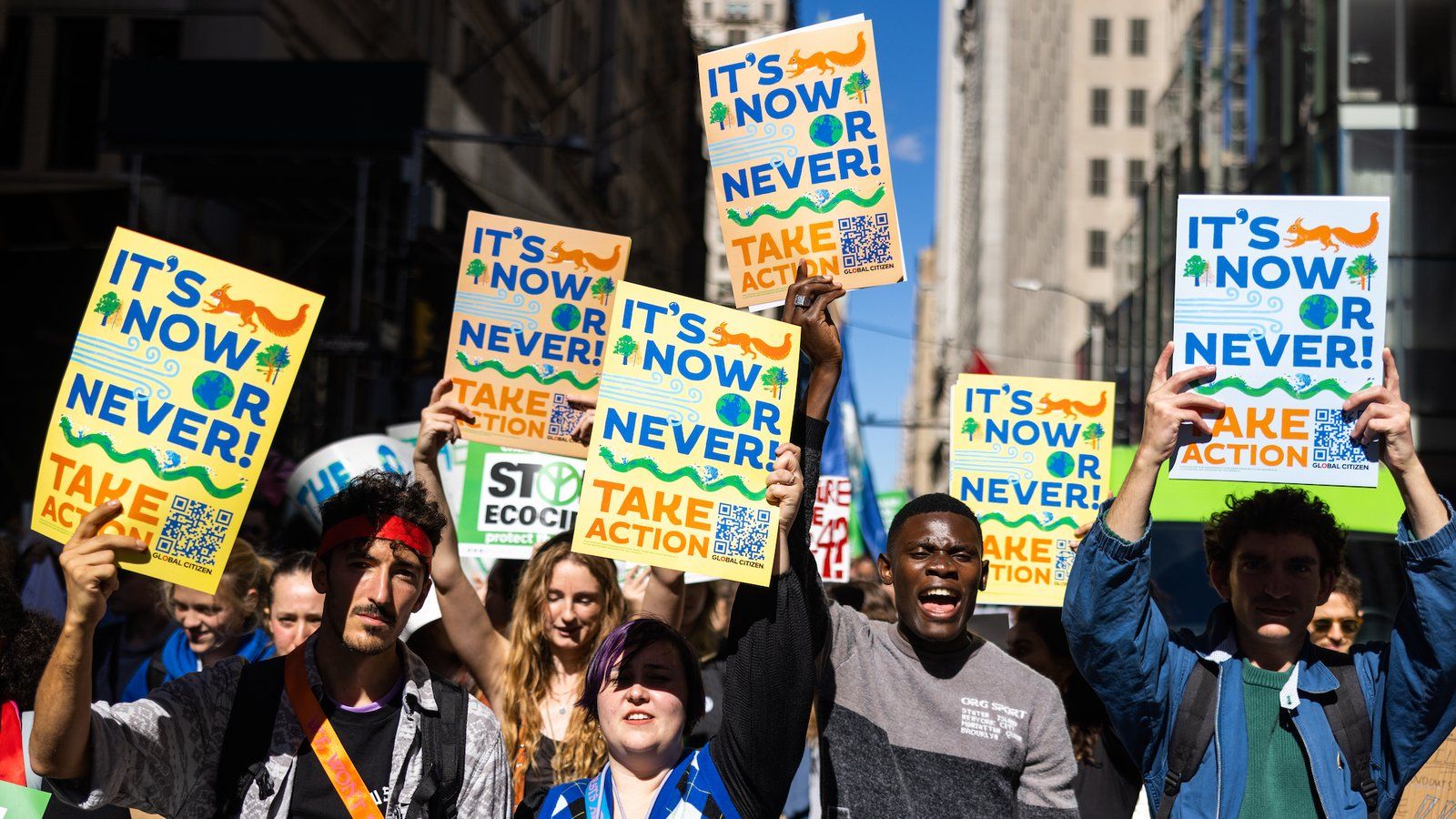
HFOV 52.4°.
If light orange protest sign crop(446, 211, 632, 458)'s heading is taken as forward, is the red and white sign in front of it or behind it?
behind

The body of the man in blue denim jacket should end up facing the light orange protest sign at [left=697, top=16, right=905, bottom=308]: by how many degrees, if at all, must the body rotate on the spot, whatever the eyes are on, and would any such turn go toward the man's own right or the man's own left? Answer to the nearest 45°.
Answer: approximately 135° to the man's own right

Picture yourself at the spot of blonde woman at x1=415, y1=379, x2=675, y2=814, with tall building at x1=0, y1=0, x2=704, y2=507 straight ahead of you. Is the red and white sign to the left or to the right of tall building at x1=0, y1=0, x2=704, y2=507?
right

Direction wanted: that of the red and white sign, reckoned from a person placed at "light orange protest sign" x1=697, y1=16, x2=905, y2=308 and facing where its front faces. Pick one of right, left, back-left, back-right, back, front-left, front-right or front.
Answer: back

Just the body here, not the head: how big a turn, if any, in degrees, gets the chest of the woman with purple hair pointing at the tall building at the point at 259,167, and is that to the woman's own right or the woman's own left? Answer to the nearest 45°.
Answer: approximately 180°

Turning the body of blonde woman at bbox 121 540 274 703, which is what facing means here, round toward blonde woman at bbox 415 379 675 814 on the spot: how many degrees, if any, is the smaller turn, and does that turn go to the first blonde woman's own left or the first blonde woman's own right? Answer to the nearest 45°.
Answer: approximately 90° to the first blonde woman's own left

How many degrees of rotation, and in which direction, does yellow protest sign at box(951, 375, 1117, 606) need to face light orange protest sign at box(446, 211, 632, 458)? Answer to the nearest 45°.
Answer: approximately 45° to its right
